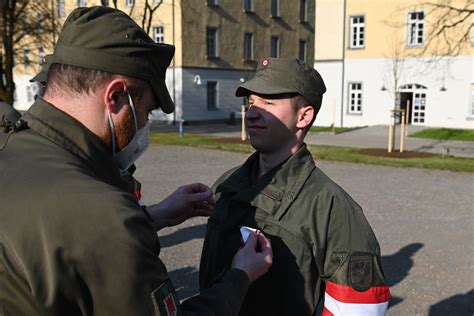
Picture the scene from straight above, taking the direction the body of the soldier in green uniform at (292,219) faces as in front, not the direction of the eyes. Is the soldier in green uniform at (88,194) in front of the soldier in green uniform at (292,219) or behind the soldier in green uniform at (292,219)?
in front

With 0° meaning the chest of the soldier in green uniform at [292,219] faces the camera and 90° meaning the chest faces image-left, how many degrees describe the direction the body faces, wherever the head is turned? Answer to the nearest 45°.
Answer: approximately 45°
